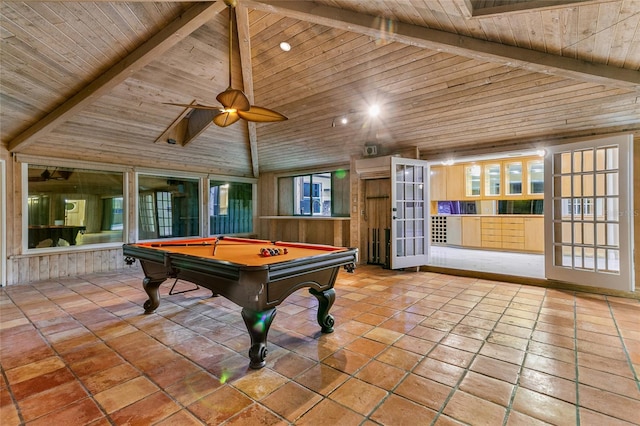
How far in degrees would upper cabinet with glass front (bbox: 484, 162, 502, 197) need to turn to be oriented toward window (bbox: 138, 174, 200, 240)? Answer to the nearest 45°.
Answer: approximately 45° to its right

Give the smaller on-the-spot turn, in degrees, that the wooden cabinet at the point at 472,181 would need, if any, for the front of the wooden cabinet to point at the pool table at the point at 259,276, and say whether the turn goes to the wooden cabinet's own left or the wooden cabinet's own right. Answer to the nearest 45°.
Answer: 0° — it already faces it

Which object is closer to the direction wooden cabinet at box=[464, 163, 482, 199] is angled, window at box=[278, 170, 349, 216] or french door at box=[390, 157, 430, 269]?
the french door

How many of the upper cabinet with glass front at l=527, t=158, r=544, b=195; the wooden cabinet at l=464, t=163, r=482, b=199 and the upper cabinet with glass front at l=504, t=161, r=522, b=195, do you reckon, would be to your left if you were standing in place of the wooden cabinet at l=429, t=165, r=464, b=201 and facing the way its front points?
3
